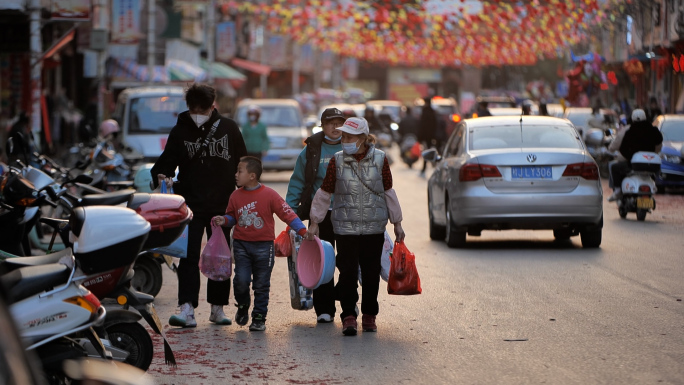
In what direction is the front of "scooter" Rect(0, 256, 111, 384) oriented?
to the viewer's left

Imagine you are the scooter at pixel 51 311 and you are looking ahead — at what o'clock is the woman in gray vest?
The woman in gray vest is roughly at 4 o'clock from the scooter.

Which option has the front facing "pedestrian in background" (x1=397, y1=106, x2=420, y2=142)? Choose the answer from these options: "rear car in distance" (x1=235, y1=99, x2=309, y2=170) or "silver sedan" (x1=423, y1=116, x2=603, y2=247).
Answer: the silver sedan

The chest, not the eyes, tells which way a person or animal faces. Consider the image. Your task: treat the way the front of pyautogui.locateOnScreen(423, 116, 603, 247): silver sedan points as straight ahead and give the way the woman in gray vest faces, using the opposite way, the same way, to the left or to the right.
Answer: the opposite way

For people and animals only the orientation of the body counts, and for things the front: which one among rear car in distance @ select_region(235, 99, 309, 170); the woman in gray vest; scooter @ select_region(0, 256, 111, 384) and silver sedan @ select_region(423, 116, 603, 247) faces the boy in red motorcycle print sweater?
the rear car in distance

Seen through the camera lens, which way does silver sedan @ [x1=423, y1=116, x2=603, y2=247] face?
facing away from the viewer

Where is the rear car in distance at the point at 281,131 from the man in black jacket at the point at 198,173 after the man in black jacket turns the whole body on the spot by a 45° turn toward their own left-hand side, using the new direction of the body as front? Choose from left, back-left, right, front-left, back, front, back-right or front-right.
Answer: back-left

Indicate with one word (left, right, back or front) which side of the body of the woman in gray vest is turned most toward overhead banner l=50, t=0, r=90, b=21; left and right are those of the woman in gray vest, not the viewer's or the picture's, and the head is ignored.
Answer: back

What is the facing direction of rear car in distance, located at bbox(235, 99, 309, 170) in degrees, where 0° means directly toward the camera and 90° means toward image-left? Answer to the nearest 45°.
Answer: approximately 0°
